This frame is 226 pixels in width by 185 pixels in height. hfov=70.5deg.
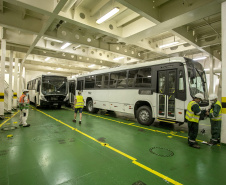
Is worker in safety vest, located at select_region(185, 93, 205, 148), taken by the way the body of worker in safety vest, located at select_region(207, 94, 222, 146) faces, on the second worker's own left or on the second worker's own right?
on the second worker's own left

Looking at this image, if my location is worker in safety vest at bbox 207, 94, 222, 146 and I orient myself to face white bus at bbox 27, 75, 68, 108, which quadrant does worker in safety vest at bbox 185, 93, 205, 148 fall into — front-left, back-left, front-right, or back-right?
front-left

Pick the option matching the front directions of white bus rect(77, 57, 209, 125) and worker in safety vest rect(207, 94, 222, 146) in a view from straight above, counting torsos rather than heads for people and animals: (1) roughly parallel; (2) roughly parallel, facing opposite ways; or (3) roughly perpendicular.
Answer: roughly parallel, facing opposite ways

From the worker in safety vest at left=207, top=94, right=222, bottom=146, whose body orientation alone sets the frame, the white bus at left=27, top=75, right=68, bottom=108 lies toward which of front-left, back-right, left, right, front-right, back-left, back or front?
front

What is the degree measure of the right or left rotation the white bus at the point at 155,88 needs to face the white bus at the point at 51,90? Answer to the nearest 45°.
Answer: approximately 180°

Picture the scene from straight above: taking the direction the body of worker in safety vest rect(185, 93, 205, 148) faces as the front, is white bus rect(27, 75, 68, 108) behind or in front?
behind

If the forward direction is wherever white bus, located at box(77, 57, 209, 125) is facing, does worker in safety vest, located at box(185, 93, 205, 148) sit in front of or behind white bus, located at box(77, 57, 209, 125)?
in front

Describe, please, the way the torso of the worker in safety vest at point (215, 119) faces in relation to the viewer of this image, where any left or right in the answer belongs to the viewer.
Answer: facing to the left of the viewer

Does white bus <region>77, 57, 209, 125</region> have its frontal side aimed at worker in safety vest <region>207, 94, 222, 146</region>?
yes
